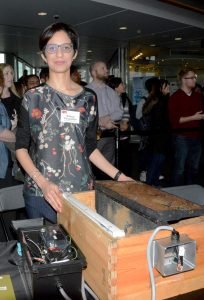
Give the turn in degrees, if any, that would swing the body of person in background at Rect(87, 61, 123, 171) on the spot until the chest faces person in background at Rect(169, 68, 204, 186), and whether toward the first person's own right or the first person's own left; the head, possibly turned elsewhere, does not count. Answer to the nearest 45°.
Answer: approximately 45° to the first person's own left

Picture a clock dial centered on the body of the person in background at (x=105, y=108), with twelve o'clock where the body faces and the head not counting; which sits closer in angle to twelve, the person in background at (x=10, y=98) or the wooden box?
the wooden box

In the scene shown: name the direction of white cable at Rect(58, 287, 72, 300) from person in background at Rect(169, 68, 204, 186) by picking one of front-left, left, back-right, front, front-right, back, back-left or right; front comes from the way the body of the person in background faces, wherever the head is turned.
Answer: front-right

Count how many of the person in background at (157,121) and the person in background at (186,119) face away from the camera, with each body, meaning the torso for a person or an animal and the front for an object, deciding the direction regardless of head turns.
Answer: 0

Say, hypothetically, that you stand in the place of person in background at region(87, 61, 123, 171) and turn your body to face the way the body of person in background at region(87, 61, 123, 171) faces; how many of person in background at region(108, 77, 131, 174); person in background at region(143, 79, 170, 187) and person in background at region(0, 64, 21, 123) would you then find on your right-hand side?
1

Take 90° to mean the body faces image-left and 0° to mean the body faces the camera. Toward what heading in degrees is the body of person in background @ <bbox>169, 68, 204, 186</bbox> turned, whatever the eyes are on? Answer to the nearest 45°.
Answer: approximately 315°

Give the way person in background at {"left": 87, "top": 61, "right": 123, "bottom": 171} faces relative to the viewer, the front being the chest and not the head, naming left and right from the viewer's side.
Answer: facing the viewer and to the right of the viewer
